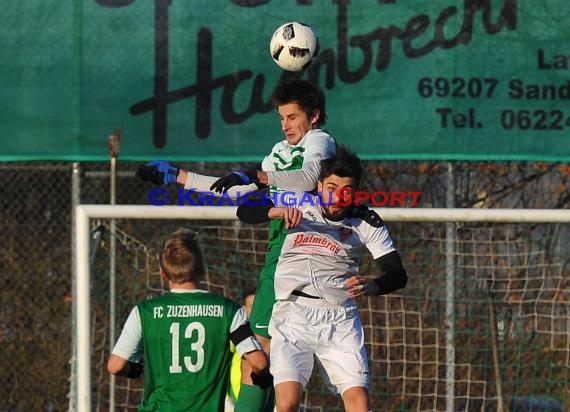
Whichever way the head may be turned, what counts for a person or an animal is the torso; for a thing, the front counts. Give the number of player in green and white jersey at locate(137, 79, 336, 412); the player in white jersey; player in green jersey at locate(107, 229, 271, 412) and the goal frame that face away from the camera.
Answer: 1

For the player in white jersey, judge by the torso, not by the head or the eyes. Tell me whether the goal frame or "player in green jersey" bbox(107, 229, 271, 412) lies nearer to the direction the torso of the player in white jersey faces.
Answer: the player in green jersey

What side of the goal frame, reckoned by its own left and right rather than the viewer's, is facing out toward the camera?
front

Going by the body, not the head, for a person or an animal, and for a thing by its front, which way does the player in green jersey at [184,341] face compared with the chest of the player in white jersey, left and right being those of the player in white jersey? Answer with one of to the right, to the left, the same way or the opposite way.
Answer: the opposite way

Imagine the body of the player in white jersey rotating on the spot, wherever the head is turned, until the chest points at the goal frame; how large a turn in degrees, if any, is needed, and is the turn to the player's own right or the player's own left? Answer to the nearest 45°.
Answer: approximately 135° to the player's own right

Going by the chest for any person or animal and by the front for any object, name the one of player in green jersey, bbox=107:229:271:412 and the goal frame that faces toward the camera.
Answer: the goal frame

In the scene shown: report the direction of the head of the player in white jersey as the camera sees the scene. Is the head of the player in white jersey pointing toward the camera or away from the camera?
toward the camera

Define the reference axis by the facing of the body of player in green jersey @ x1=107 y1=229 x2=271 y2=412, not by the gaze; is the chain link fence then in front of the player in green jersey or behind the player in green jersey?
in front

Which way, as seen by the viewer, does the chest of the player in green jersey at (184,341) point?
away from the camera

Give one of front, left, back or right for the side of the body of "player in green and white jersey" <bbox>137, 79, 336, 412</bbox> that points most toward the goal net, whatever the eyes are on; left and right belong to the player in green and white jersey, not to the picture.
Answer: back

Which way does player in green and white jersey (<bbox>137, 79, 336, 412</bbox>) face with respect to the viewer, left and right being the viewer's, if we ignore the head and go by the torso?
facing the viewer and to the left of the viewer

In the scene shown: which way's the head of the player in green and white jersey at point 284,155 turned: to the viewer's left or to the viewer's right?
to the viewer's left

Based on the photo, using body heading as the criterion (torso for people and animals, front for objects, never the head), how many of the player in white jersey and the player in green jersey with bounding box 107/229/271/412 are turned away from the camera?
1
